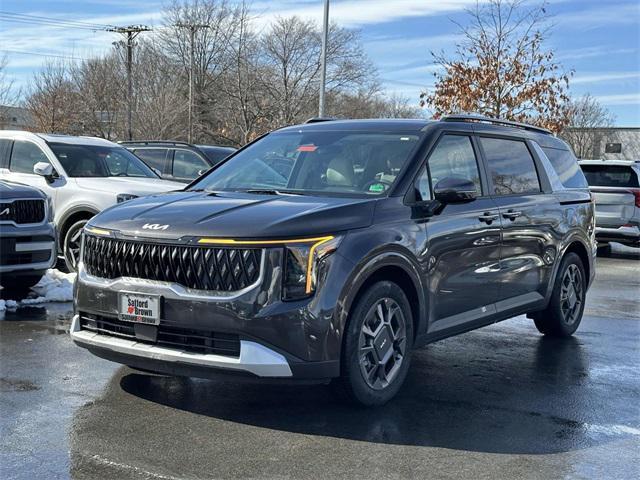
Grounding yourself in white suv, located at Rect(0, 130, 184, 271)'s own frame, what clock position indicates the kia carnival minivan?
The kia carnival minivan is roughly at 1 o'clock from the white suv.

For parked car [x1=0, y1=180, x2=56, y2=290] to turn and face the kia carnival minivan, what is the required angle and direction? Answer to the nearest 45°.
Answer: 0° — it already faces it

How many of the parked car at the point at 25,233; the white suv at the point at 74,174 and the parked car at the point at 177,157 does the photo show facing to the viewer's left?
0

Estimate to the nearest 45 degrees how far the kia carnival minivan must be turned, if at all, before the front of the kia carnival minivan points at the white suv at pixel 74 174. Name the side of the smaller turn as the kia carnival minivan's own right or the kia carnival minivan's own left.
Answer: approximately 90° to the kia carnival minivan's own right

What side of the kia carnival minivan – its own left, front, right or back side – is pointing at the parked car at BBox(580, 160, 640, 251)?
back

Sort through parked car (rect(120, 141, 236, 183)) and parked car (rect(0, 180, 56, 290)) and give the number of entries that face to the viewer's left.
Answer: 0

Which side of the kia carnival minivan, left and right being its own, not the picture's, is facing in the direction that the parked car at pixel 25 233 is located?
right

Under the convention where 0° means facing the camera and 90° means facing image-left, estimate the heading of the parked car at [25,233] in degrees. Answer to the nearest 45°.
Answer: approximately 315°

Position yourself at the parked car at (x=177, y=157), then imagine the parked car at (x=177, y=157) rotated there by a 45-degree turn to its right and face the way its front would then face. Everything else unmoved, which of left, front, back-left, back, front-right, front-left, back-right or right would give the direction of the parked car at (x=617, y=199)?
left

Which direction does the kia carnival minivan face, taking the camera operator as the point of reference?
facing the viewer and to the left of the viewer

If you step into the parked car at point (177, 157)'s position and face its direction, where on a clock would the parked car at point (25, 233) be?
the parked car at point (25, 233) is roughly at 2 o'clock from the parked car at point (177, 157).

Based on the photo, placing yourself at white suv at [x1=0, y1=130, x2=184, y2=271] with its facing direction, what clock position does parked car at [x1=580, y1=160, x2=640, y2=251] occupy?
The parked car is roughly at 10 o'clock from the white suv.
